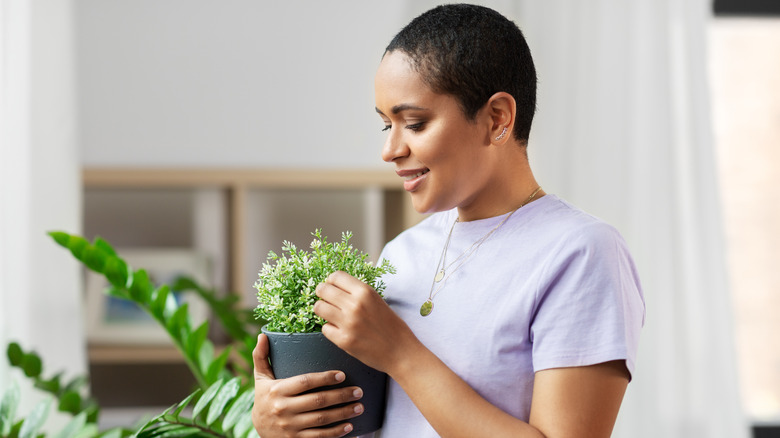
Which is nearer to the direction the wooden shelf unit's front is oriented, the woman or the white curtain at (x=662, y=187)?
the woman

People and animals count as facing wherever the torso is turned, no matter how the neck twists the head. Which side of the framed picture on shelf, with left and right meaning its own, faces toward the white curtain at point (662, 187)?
left

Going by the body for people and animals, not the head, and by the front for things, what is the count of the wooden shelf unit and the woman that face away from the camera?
0

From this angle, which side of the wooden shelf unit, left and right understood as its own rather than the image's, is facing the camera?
front

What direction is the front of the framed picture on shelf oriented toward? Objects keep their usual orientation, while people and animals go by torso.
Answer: toward the camera

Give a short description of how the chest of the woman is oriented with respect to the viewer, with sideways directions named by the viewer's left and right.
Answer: facing the viewer and to the left of the viewer

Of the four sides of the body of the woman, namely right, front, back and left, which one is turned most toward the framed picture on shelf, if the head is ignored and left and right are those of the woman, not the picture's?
right

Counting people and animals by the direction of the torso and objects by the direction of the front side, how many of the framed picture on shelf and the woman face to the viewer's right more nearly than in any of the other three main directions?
0

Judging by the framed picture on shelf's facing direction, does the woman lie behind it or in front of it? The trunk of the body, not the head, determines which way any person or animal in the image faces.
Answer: in front
